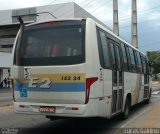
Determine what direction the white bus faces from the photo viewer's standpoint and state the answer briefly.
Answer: facing away from the viewer and to the right of the viewer
